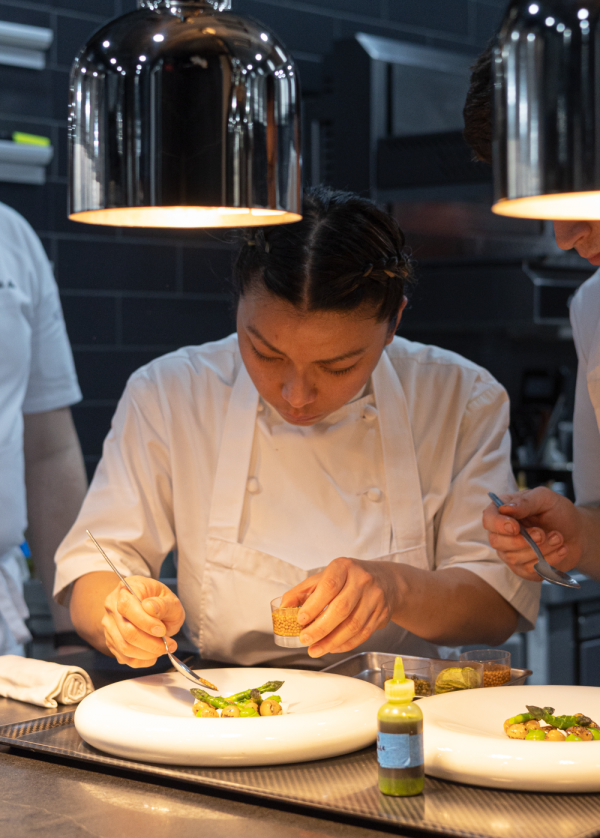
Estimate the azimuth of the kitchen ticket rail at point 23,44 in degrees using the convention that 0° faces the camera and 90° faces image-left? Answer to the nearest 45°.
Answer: approximately 0°

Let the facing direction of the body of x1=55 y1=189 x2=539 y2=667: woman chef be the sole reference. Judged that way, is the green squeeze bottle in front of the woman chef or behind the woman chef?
in front

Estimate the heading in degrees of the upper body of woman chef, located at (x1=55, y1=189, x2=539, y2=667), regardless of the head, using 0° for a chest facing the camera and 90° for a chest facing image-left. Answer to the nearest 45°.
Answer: approximately 0°

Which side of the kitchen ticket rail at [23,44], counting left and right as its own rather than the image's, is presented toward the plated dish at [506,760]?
front

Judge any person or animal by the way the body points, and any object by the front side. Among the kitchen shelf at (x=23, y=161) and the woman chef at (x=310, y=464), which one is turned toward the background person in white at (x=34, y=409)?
the kitchen shelf
